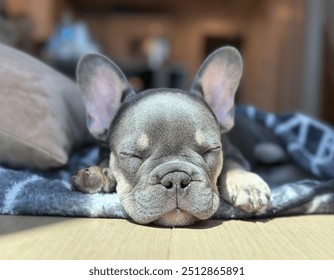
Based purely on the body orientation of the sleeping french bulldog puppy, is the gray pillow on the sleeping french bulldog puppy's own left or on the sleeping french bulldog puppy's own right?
on the sleeping french bulldog puppy's own right

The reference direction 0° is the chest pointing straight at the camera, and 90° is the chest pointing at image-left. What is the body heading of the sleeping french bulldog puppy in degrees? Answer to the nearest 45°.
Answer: approximately 0°
